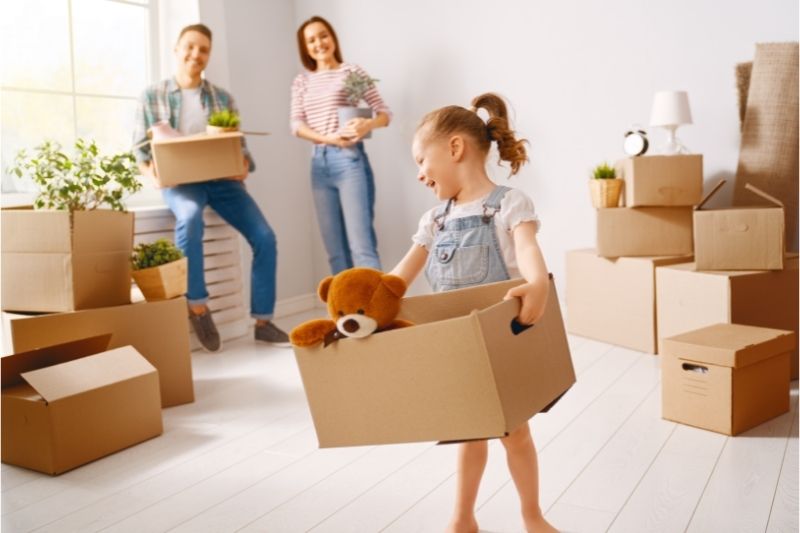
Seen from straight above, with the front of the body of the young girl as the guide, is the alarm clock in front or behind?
behind

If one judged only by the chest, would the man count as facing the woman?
no

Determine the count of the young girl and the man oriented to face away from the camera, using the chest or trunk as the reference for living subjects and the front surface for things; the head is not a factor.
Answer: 0

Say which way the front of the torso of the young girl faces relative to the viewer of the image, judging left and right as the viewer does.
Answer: facing the viewer and to the left of the viewer

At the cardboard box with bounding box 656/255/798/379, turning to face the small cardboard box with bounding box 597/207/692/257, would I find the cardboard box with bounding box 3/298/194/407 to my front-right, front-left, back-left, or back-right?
front-left

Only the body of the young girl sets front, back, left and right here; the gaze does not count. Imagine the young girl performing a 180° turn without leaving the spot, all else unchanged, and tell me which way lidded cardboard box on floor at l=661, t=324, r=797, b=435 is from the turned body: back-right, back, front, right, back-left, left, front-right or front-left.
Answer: front

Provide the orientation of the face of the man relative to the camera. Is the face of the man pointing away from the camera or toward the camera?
toward the camera

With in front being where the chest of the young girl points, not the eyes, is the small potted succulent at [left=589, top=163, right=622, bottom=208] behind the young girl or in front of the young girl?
behind

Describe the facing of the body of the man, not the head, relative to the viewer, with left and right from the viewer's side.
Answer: facing the viewer

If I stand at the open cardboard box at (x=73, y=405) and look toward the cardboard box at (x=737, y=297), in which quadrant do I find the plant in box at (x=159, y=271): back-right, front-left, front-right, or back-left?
front-left

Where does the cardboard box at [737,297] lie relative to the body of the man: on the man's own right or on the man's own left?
on the man's own left

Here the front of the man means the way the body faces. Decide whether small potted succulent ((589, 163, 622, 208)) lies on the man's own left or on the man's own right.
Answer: on the man's own left

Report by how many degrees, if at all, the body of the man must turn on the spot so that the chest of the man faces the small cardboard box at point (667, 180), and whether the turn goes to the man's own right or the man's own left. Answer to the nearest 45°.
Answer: approximately 45° to the man's own left

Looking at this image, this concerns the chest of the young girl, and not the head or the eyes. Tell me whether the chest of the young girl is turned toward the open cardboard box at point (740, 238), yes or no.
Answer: no

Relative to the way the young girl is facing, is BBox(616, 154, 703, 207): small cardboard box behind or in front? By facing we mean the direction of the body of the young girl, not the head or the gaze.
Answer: behind

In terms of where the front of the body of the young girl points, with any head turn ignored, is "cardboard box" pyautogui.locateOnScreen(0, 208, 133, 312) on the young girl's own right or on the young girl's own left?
on the young girl's own right

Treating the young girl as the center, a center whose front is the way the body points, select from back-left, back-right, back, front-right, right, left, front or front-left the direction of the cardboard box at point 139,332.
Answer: right

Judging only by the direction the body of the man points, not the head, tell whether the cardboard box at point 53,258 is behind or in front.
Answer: in front
